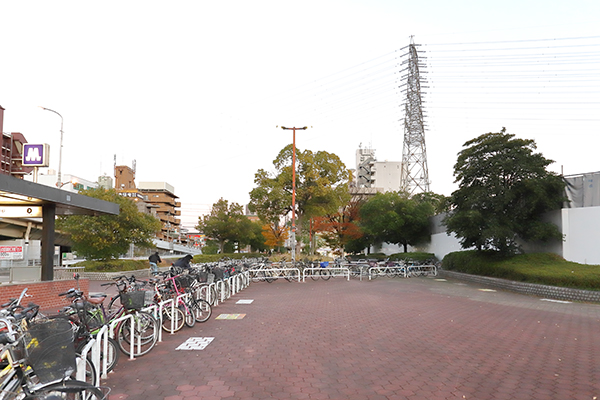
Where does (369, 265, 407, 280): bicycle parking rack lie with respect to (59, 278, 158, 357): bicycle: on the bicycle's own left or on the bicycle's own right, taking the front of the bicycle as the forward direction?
on the bicycle's own left

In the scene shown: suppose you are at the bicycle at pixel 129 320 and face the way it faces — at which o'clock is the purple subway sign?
The purple subway sign is roughly at 7 o'clock from the bicycle.

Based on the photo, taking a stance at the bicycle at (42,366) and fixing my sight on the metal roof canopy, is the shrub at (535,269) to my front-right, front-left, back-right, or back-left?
front-right

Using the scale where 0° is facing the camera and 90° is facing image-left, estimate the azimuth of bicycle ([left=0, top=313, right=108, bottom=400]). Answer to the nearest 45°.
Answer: approximately 270°

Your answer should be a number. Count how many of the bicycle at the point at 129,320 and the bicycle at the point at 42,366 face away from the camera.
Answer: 0

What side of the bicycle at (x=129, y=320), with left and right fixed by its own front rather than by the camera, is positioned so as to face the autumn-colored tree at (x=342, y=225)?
left

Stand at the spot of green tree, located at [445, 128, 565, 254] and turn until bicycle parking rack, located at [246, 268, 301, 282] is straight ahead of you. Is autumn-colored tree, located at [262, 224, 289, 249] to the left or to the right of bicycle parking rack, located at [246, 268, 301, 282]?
right

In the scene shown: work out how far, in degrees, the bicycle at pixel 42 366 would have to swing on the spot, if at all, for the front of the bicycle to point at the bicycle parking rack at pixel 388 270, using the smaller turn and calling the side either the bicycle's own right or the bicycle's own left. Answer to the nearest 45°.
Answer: approximately 45° to the bicycle's own left

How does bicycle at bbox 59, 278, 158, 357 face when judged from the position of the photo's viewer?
facing the viewer and to the right of the viewer

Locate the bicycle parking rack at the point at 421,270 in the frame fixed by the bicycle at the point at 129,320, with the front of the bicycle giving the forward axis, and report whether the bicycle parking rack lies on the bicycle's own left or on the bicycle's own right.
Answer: on the bicycle's own left

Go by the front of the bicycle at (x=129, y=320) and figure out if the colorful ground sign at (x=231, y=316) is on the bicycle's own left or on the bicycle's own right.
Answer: on the bicycle's own left

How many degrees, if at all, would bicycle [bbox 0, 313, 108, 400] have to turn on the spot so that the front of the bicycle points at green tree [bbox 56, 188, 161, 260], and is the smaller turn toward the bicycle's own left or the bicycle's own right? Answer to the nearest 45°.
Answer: approximately 90° to the bicycle's own left
